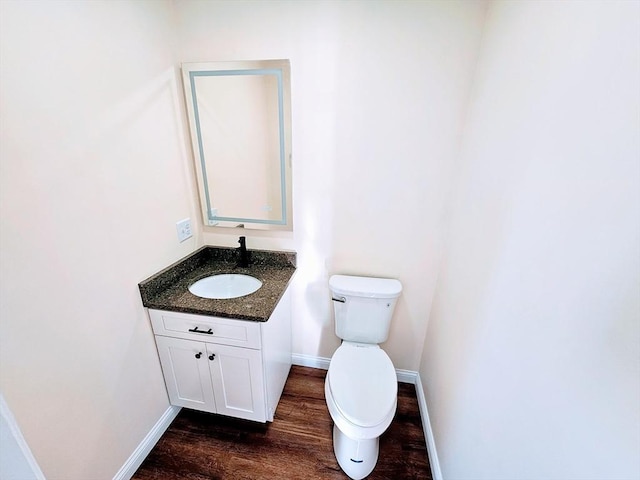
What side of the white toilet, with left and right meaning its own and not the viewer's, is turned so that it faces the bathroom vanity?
right

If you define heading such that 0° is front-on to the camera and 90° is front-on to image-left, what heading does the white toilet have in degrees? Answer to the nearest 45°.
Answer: approximately 0°
